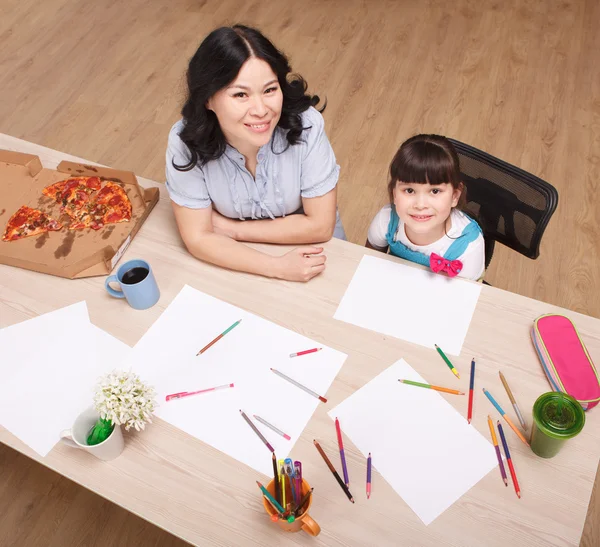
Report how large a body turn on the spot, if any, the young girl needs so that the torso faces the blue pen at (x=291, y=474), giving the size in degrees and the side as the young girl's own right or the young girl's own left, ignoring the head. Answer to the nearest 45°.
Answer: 0° — they already face it

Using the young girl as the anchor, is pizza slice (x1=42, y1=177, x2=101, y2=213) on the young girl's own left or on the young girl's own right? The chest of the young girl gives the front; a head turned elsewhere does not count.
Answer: on the young girl's own right

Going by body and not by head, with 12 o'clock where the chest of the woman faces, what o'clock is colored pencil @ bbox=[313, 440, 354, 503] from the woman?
The colored pencil is roughly at 12 o'clock from the woman.

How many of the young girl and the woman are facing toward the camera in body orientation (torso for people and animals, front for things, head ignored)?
2

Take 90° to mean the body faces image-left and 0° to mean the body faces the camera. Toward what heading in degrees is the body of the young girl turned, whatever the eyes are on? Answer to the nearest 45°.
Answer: approximately 0°
